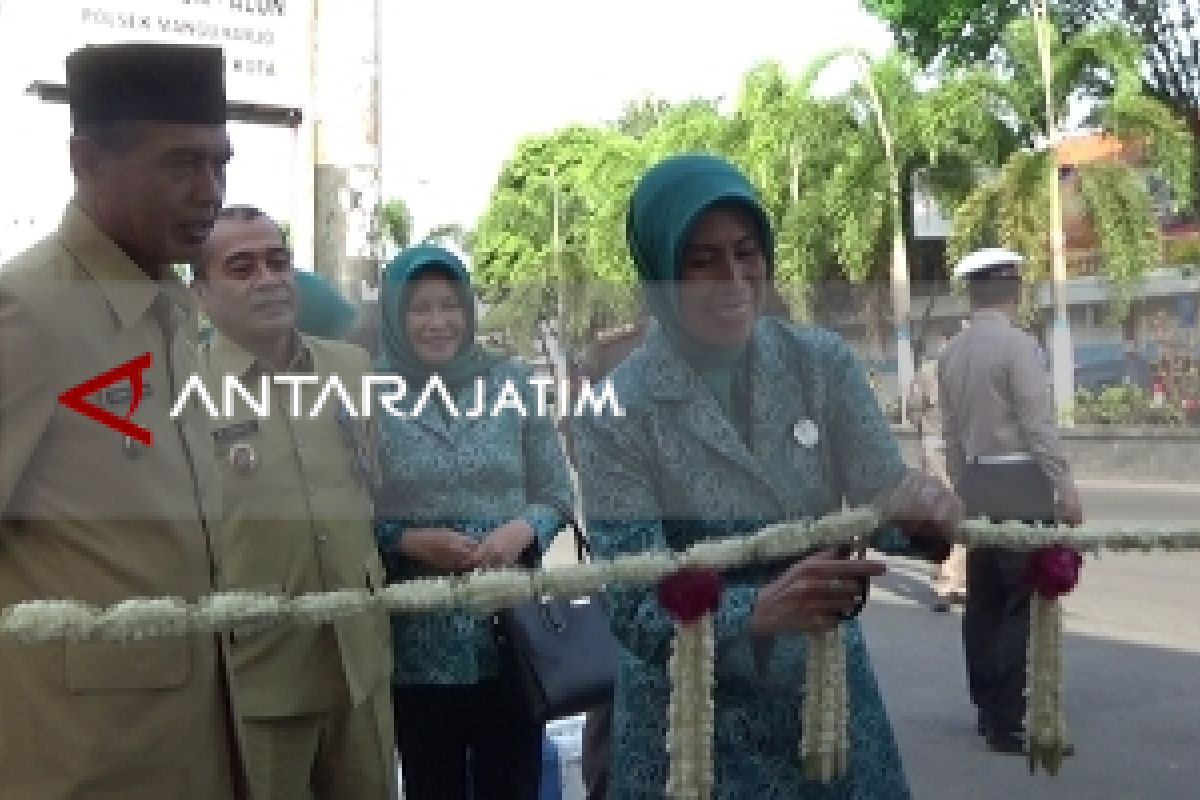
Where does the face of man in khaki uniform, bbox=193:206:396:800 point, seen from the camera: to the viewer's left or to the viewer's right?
to the viewer's right

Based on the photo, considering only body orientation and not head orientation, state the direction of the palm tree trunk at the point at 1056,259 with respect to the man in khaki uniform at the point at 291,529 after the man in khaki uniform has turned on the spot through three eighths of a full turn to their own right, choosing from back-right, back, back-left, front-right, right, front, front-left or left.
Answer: right

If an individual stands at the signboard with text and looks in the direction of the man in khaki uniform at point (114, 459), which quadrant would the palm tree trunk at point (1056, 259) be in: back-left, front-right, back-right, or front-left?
back-left

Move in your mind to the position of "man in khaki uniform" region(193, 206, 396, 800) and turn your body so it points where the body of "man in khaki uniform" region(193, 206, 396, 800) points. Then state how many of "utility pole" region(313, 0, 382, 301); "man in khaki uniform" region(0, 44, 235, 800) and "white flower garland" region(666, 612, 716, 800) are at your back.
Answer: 1

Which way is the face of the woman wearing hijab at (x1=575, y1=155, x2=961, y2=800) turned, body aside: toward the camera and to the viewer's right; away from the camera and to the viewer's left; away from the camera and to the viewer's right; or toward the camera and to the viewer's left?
toward the camera and to the viewer's right

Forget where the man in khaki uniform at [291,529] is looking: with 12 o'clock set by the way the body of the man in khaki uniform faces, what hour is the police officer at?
The police officer is roughly at 8 o'clock from the man in khaki uniform.

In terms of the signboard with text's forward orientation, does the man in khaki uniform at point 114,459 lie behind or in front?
in front

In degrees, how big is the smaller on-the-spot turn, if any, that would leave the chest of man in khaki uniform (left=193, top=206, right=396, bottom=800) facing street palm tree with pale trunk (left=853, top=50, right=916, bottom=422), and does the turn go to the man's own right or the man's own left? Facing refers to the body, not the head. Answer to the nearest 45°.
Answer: approximately 90° to the man's own left
